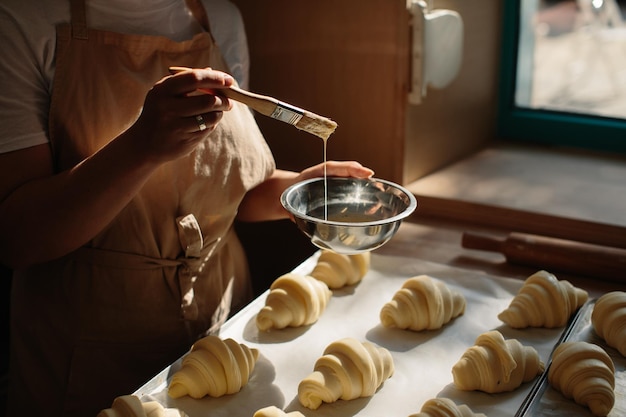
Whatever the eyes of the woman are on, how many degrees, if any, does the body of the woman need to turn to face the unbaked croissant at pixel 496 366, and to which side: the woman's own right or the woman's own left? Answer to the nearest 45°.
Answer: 0° — they already face it

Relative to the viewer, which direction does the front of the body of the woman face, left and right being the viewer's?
facing the viewer and to the right of the viewer

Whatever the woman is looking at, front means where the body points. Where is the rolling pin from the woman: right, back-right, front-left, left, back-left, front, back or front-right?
front-left

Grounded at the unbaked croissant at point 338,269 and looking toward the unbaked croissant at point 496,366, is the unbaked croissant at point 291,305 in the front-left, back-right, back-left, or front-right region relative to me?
front-right

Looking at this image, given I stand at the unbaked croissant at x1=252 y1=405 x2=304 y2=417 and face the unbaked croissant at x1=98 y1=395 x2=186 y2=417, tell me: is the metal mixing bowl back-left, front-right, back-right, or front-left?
back-right

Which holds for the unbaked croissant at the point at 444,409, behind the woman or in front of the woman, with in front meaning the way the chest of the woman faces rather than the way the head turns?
in front

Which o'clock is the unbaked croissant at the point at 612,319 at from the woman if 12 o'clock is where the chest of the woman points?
The unbaked croissant is roughly at 11 o'clock from the woman.

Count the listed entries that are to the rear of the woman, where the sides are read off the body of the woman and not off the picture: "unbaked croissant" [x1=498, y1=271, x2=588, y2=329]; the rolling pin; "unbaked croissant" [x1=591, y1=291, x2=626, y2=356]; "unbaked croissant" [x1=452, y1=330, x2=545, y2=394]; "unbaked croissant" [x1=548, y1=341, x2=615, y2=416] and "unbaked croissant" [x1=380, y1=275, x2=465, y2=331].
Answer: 0

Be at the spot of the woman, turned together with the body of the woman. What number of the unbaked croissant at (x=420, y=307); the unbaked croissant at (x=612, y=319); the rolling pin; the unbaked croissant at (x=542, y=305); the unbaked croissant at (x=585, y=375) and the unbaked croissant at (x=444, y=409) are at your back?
0

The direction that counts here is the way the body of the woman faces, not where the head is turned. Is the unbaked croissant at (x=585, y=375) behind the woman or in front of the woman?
in front

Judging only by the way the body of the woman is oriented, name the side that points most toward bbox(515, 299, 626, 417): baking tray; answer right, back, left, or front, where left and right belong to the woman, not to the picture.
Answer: front

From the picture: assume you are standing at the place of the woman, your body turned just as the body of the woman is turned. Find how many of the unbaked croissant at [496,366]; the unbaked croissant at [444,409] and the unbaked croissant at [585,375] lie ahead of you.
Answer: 3

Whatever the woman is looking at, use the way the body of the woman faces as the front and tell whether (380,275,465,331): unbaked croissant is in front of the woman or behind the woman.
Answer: in front
